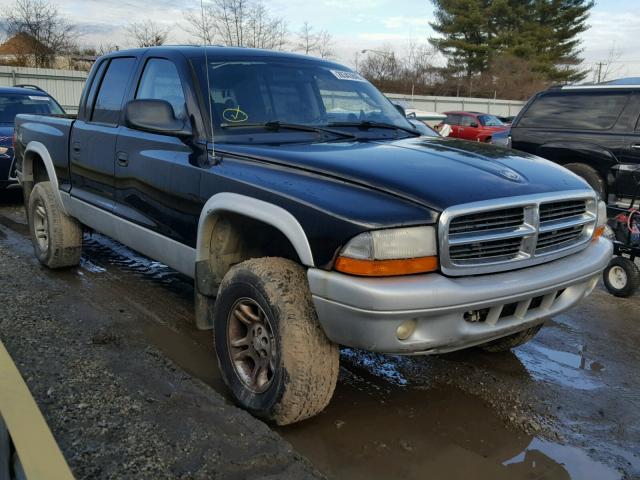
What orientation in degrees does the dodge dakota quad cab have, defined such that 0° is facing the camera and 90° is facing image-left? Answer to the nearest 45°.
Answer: approximately 315°

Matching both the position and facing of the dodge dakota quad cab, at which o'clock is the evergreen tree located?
The evergreen tree is roughly at 8 o'clock from the dodge dakota quad cab.

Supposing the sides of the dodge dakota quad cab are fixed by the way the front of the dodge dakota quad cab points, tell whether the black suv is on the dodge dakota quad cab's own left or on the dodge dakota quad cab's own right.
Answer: on the dodge dakota quad cab's own left

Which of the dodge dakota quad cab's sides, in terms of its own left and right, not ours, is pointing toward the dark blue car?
back
